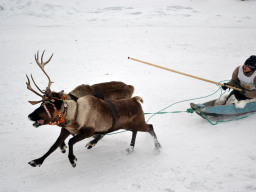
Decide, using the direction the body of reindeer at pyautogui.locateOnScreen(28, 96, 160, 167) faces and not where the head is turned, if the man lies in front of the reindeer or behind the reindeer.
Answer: behind

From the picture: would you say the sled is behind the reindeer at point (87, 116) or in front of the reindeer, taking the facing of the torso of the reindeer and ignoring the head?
behind

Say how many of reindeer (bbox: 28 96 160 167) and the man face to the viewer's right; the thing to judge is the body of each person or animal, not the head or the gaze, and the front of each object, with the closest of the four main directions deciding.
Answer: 0

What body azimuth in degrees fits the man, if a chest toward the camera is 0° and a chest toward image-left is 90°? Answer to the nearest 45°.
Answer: approximately 45°

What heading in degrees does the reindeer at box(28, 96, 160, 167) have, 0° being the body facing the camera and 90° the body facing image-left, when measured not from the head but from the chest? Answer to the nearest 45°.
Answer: approximately 90°
